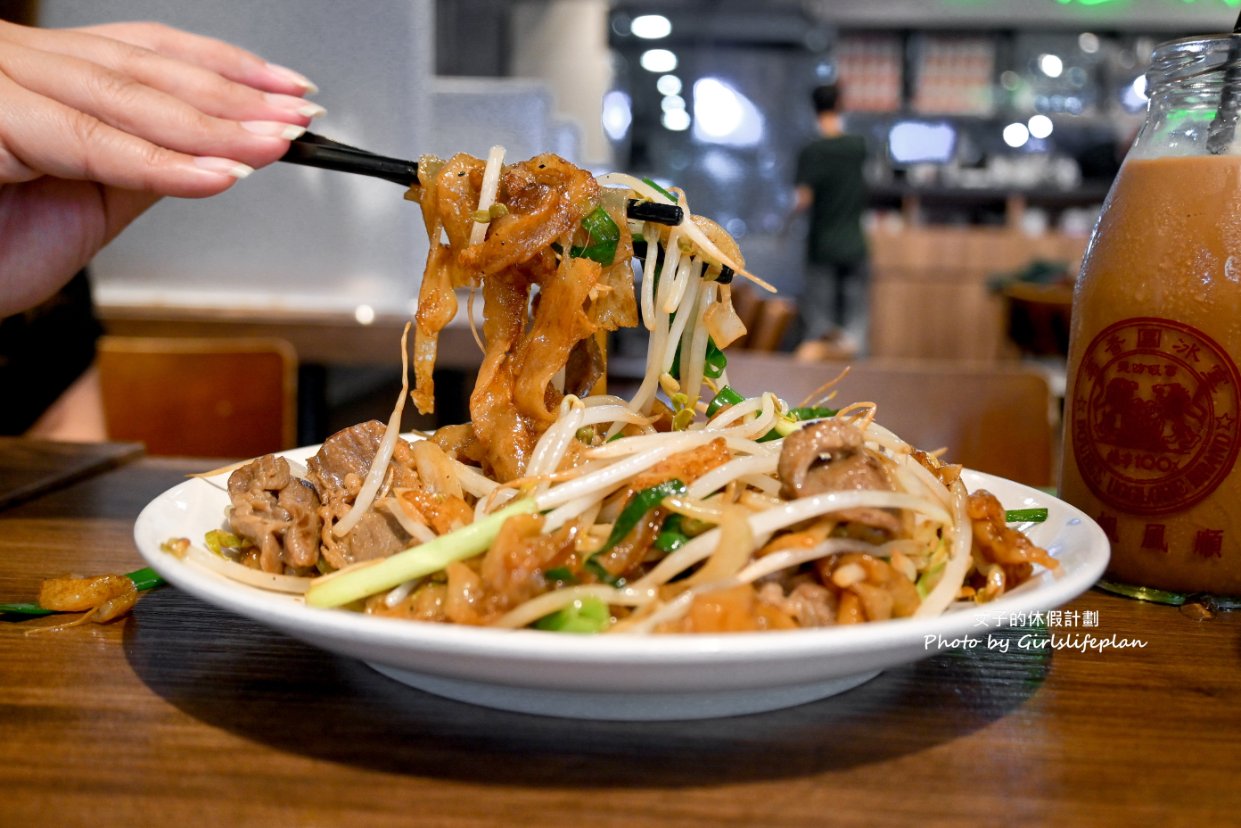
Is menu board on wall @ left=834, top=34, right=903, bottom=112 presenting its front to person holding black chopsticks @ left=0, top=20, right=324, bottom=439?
yes

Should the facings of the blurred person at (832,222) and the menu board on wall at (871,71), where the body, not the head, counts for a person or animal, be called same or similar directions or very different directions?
very different directions

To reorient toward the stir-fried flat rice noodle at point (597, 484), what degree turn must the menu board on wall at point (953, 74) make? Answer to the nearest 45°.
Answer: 0° — it already faces it

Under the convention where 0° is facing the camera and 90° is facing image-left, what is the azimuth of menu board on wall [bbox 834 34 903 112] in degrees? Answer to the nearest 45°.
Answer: approximately 0°

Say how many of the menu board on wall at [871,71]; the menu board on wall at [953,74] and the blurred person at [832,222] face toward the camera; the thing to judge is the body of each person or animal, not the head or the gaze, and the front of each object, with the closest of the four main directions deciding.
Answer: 2

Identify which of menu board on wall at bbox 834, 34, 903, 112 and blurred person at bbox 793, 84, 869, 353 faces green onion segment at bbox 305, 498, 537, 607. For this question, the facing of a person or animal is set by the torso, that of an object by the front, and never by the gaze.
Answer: the menu board on wall

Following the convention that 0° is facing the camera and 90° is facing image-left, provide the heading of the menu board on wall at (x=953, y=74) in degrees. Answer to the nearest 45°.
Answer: approximately 0°

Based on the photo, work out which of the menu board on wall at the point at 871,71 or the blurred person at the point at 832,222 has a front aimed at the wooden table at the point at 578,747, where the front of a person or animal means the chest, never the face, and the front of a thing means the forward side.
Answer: the menu board on wall
